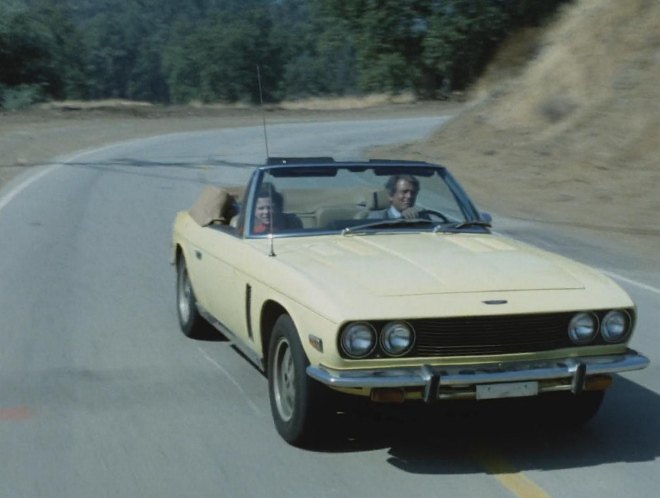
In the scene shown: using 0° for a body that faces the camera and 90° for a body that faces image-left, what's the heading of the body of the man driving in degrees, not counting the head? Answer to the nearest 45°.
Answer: approximately 315°

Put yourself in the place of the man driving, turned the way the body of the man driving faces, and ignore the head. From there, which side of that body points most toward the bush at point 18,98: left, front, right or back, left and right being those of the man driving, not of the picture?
back

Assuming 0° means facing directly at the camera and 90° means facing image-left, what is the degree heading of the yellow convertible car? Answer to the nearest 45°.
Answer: approximately 315°
